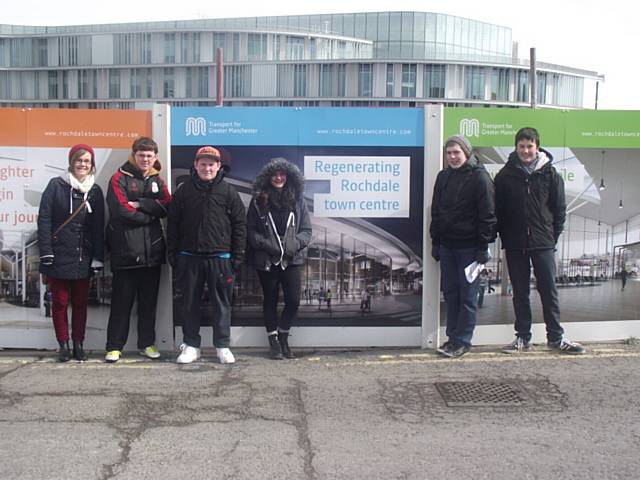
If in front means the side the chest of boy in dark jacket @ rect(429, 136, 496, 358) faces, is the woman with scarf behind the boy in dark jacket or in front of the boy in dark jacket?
in front

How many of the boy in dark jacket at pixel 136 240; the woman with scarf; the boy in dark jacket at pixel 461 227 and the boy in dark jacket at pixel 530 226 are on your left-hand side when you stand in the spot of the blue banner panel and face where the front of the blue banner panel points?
2

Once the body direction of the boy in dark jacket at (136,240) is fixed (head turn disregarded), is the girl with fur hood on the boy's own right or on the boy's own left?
on the boy's own left

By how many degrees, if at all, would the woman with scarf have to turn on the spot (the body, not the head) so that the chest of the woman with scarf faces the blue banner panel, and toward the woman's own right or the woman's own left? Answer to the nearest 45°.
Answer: approximately 90° to the woman's own left

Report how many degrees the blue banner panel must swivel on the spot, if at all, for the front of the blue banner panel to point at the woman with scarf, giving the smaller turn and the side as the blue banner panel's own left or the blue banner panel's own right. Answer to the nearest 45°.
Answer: approximately 90° to the blue banner panel's own right

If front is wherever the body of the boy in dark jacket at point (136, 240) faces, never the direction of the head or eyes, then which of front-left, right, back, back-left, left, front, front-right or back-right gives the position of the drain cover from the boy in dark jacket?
front-left

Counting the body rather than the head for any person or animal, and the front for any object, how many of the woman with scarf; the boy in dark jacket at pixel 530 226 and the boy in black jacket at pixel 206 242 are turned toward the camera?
3
